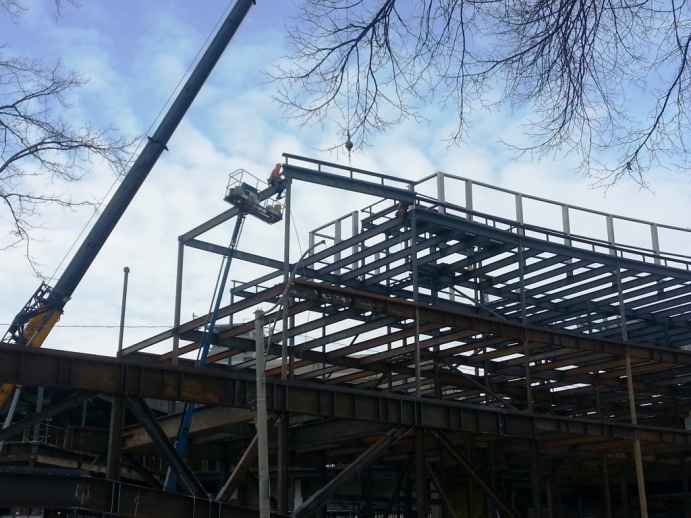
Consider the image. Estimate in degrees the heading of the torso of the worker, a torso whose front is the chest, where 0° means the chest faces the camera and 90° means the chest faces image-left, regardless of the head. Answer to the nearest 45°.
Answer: approximately 270°
